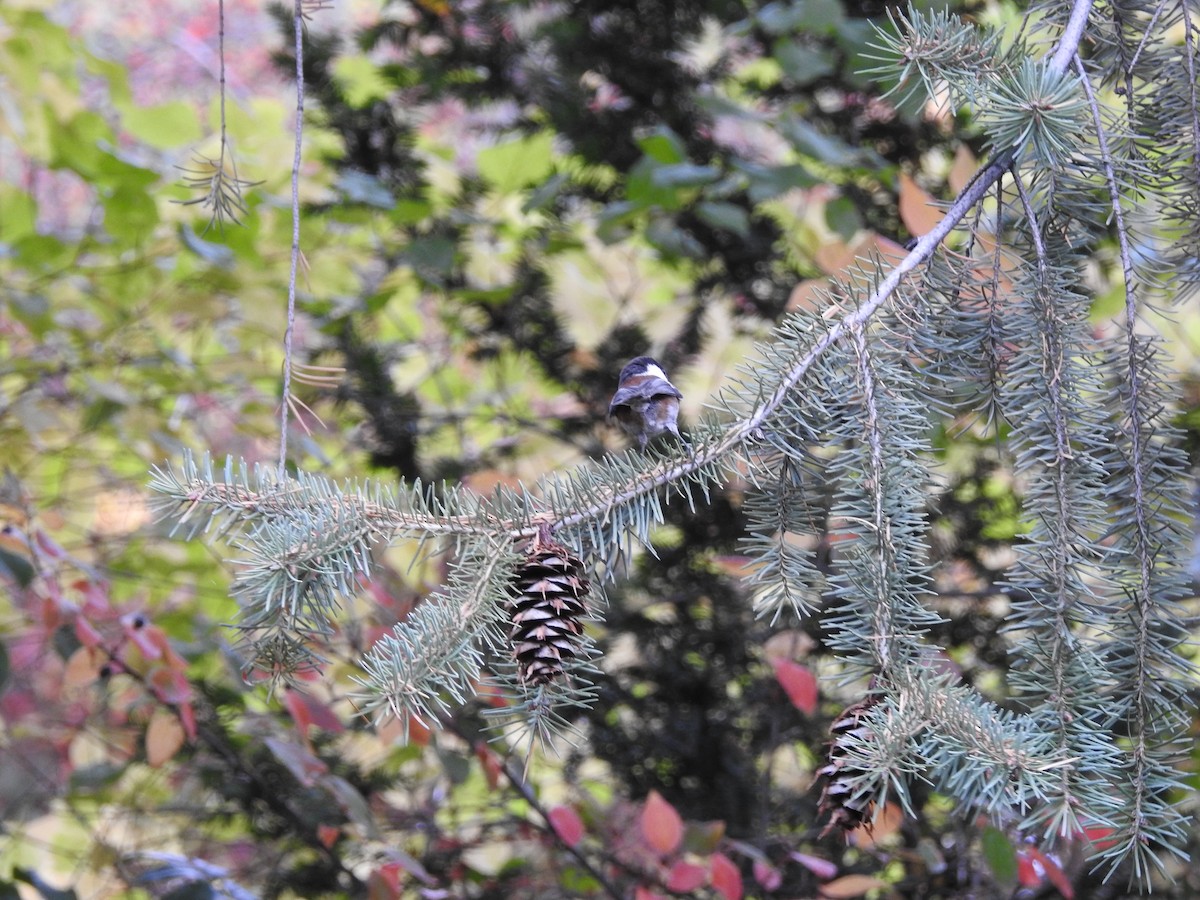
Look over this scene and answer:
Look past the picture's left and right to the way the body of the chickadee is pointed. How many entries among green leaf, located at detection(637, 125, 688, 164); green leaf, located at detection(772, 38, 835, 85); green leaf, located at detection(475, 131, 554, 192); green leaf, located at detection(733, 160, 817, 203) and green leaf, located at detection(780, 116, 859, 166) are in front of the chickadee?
5

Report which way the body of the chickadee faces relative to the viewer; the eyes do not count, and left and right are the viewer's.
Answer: facing away from the viewer

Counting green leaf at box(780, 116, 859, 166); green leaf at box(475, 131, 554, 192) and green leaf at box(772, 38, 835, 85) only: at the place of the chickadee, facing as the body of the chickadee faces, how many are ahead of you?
3

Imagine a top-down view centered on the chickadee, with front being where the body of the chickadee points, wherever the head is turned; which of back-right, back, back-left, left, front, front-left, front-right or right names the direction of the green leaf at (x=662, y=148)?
front

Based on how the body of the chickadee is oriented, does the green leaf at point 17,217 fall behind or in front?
in front
